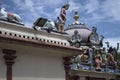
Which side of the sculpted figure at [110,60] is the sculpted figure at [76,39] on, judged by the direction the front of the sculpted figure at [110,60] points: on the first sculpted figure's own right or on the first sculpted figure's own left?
on the first sculpted figure's own right

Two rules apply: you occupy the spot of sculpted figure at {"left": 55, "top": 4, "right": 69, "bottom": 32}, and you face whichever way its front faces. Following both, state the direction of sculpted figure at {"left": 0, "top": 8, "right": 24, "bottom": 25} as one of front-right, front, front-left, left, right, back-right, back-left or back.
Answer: back-right

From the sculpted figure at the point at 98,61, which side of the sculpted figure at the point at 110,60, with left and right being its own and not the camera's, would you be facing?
right

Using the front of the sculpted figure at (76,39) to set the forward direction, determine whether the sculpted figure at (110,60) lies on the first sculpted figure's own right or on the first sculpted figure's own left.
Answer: on the first sculpted figure's own left

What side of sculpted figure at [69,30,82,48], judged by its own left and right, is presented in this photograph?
front

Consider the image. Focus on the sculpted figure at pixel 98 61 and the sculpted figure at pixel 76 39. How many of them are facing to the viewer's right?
0

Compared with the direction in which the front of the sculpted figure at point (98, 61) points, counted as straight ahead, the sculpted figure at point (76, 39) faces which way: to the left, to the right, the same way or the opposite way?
the same way
